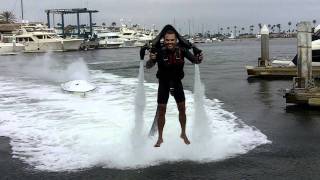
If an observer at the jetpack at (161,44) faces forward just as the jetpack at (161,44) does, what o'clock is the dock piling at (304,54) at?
The dock piling is roughly at 7 o'clock from the jetpack.

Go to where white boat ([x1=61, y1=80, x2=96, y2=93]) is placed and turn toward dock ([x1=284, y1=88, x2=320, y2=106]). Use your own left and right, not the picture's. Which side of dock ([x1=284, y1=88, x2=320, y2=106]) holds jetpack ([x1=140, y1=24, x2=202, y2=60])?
right

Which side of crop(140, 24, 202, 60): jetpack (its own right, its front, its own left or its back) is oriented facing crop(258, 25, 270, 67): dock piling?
back

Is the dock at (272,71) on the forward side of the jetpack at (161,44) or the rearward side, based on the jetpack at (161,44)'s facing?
on the rearward side

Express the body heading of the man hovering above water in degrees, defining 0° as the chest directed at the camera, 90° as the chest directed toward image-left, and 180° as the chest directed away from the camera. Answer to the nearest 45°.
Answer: approximately 0°

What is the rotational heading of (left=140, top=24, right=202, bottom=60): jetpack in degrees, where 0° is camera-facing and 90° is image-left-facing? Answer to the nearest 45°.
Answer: approximately 0°
